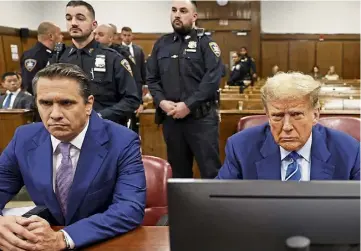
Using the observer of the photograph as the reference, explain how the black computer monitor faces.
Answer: facing away from the viewer

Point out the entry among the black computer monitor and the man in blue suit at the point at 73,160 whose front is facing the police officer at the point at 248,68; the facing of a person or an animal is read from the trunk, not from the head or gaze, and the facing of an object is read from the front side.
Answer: the black computer monitor

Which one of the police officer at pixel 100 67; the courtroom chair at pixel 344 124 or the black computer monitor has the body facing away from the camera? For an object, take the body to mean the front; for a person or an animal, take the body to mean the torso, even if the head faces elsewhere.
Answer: the black computer monitor

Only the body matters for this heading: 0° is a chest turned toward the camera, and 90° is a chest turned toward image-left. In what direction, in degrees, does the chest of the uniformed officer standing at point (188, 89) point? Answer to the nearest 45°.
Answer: approximately 45°

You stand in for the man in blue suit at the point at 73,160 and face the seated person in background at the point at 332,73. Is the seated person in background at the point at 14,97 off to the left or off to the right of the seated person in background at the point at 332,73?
left

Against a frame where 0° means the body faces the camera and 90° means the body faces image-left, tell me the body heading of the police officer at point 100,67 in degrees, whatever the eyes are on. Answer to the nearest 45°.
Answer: approximately 45°

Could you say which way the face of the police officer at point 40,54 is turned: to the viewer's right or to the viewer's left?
to the viewer's right

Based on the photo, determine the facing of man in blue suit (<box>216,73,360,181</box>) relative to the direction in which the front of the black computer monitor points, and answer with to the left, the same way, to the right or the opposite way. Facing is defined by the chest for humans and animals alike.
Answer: the opposite way

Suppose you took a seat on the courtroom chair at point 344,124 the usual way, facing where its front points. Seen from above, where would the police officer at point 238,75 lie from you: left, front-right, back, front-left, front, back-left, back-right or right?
back
